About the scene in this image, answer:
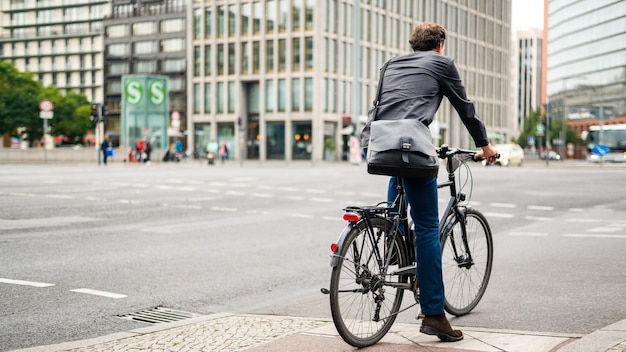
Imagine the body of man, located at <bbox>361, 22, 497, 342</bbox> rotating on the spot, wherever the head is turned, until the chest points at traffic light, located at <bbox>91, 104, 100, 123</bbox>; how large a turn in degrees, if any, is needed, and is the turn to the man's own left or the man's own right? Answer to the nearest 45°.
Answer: approximately 90° to the man's own left

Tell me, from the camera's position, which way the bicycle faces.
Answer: facing away from the viewer and to the right of the viewer

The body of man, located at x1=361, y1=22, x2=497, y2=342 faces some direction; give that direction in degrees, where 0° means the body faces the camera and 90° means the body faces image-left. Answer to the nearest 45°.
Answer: approximately 225°

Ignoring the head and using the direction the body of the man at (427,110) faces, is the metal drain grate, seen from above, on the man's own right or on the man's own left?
on the man's own left

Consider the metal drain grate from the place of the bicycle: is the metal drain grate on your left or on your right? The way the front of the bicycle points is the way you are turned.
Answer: on your left

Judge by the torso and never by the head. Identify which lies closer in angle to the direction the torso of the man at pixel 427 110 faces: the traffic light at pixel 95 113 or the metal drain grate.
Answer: the traffic light
